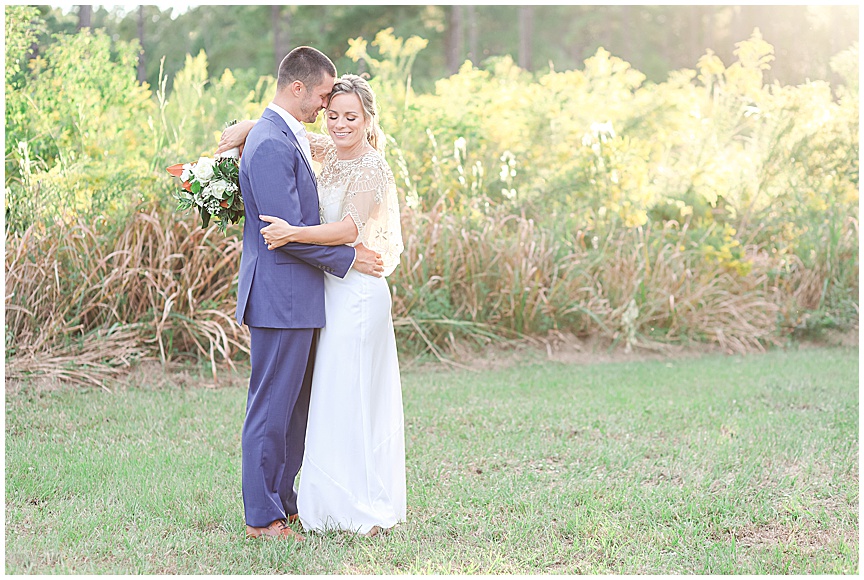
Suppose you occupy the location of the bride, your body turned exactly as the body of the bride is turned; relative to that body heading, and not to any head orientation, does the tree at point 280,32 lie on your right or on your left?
on your right

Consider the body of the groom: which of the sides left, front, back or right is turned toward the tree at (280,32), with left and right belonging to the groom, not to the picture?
left

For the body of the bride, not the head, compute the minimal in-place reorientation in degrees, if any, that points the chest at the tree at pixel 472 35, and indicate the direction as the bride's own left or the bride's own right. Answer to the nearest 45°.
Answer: approximately 135° to the bride's own right

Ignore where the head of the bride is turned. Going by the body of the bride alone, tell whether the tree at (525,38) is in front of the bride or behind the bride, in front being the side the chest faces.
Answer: behind

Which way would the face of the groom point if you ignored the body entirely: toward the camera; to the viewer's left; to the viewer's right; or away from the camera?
to the viewer's right

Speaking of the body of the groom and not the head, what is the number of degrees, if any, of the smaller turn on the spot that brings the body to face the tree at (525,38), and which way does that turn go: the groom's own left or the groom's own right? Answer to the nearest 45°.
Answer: approximately 90° to the groom's own left

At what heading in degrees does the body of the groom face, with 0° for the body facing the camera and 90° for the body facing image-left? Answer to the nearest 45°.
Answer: approximately 270°

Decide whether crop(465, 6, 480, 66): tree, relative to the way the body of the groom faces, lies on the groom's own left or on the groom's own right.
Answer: on the groom's own left

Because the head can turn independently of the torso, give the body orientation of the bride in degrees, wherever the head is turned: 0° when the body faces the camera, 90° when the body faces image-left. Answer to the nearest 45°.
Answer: approximately 45°
